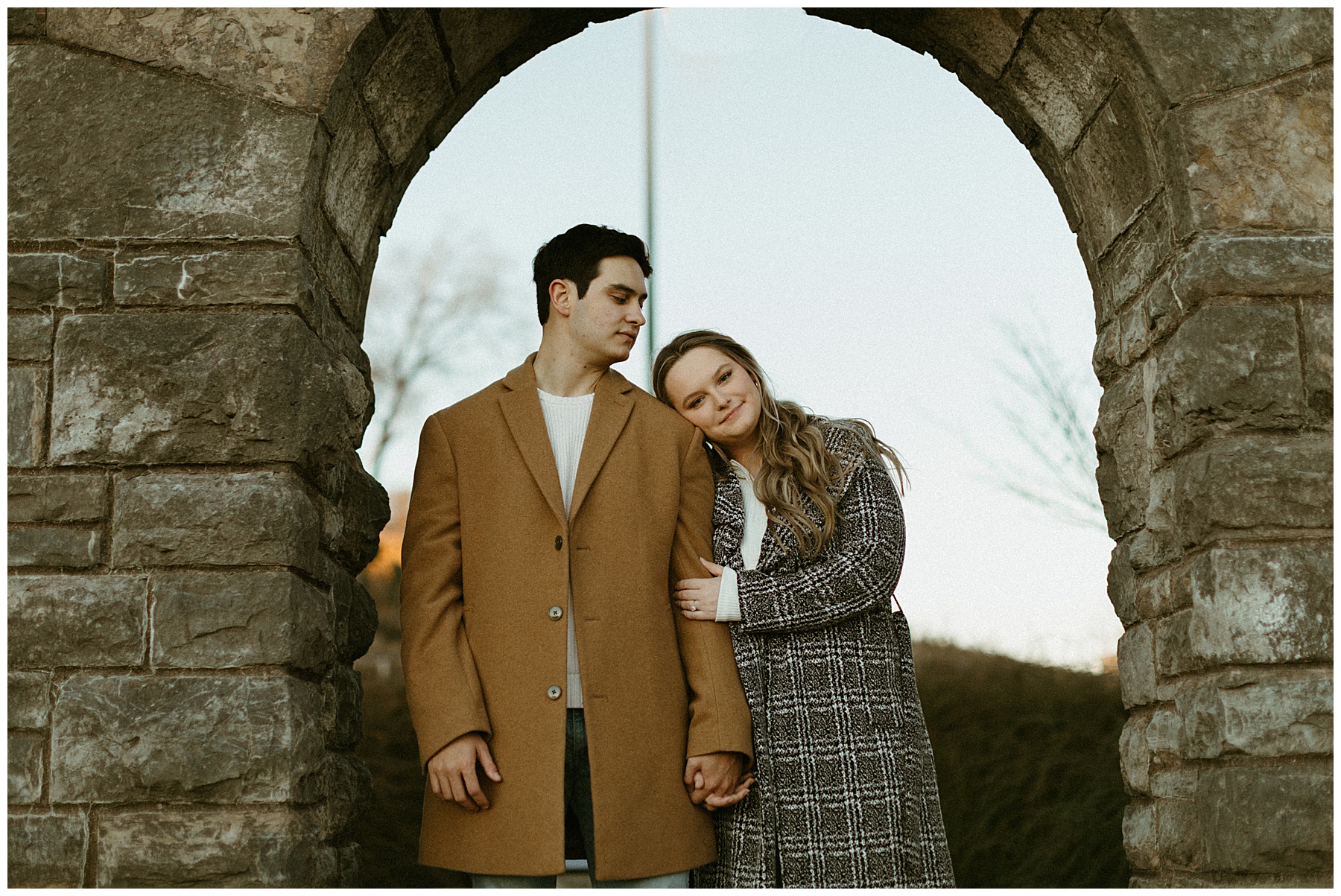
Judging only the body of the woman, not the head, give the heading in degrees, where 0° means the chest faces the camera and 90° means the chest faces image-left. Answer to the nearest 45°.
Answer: approximately 45°

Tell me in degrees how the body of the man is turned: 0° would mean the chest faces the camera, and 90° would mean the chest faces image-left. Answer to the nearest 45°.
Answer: approximately 0°

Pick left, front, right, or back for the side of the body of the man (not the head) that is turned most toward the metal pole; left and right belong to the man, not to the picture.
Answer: back

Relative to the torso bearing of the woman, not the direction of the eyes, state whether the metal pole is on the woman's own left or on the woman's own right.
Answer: on the woman's own right
